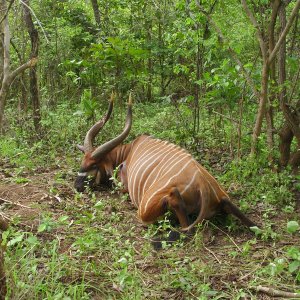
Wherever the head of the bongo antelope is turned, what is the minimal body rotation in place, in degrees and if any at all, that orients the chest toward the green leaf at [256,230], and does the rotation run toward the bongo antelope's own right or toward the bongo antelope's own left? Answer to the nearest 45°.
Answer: approximately 180°

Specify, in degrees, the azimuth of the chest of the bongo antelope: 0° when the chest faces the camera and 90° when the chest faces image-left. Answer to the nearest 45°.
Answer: approximately 135°

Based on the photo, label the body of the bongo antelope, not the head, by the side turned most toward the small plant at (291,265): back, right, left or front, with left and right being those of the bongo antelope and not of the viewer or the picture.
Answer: back

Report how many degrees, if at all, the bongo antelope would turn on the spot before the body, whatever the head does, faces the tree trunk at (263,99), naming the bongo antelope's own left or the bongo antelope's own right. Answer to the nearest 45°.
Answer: approximately 90° to the bongo antelope's own right

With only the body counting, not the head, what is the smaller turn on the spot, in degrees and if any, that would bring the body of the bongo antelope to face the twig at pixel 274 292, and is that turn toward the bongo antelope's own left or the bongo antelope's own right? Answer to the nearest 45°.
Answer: approximately 135° to the bongo antelope's own left
